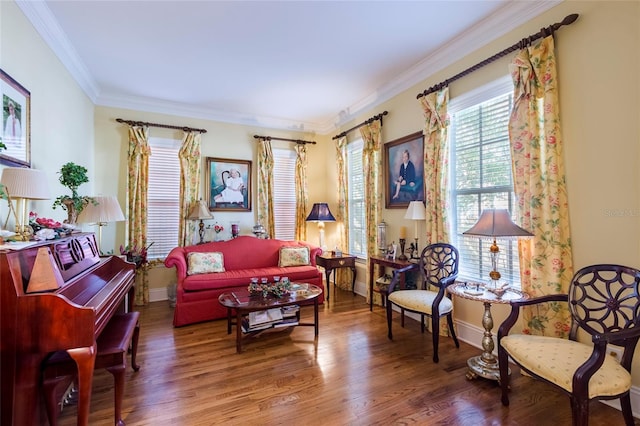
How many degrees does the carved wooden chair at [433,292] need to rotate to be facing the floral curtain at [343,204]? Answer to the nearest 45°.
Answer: approximately 90° to its right

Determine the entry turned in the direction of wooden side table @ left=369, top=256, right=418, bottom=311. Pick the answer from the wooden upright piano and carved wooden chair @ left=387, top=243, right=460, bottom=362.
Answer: the wooden upright piano

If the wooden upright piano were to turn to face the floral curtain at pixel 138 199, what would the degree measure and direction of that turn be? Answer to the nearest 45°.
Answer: approximately 90° to its left

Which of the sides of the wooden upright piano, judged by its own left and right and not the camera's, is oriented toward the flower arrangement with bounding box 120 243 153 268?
left

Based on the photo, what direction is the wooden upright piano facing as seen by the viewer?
to the viewer's right

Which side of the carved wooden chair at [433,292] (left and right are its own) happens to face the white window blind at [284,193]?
right

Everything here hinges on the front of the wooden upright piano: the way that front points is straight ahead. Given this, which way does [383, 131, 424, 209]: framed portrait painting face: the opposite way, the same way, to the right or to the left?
the opposite way

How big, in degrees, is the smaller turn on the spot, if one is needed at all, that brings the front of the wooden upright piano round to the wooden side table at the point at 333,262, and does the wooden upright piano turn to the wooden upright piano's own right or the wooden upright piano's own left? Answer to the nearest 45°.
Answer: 0° — it already faces it
